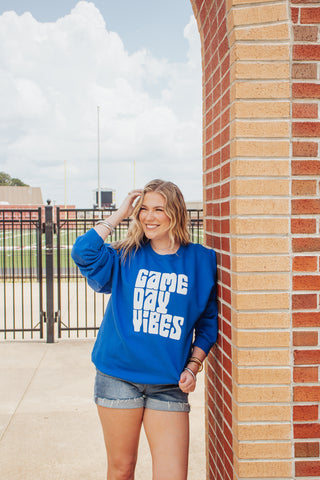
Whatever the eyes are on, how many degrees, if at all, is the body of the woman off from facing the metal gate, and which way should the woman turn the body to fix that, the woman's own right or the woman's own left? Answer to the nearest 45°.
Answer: approximately 180°

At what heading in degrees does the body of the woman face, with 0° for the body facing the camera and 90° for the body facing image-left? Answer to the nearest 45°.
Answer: approximately 0°
